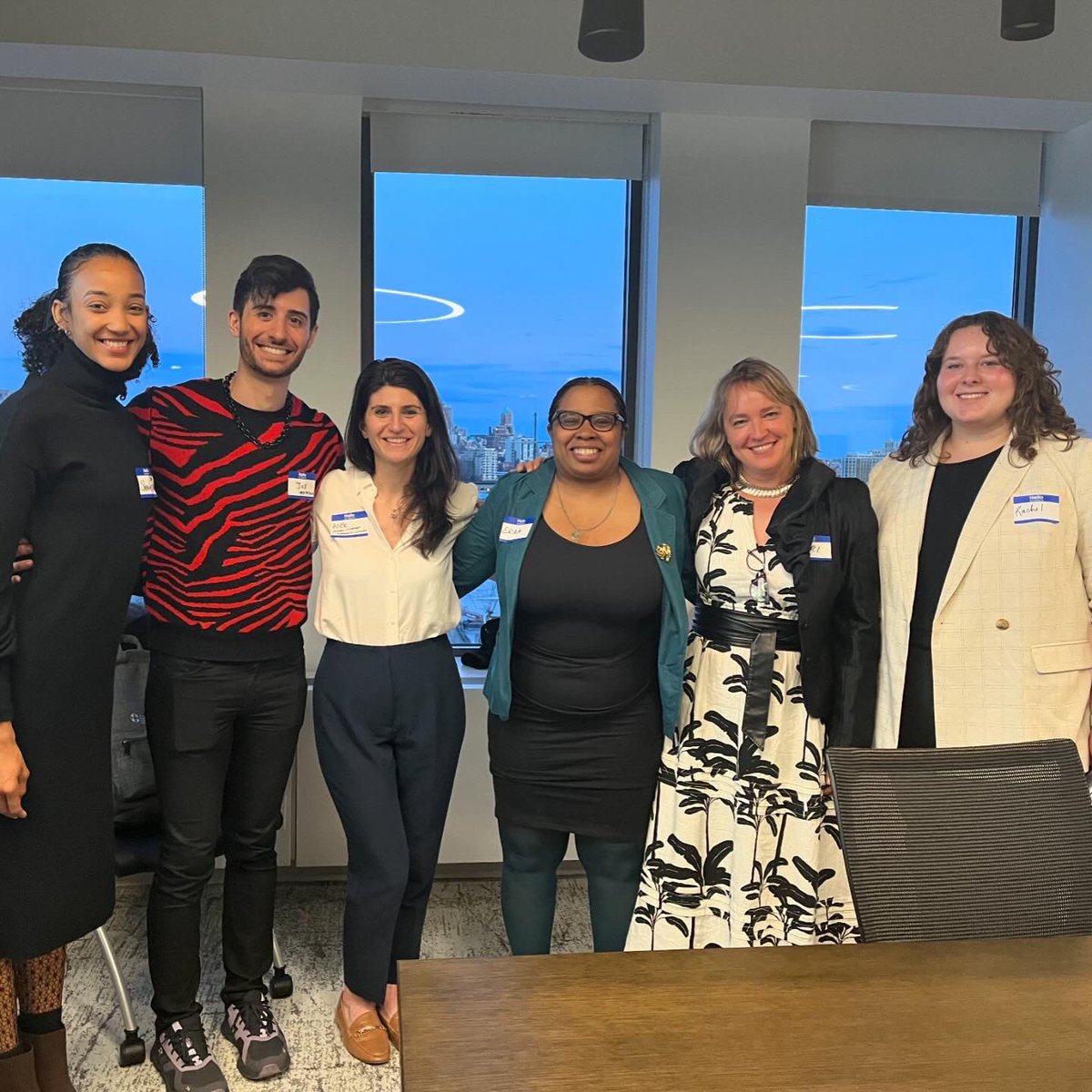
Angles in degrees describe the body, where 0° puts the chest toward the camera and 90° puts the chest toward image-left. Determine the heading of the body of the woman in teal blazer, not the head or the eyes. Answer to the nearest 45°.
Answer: approximately 0°

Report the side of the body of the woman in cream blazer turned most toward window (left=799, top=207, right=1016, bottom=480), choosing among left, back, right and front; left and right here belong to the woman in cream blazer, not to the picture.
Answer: back

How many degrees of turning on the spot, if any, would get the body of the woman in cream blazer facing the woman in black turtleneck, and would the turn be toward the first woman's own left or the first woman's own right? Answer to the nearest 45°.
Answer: approximately 45° to the first woman's own right

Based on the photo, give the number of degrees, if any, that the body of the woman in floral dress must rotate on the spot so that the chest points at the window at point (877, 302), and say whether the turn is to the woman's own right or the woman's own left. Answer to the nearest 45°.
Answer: approximately 180°

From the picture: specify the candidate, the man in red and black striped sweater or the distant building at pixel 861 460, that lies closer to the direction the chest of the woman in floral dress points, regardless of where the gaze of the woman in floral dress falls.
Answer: the man in red and black striped sweater
